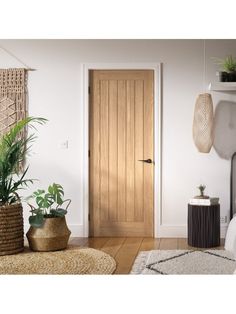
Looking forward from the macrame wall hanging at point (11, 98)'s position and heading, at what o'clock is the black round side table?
The black round side table is roughly at 10 o'clock from the macrame wall hanging.

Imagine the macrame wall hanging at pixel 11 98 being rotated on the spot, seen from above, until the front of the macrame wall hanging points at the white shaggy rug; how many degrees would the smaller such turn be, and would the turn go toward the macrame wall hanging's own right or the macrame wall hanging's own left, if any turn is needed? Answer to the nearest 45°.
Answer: approximately 45° to the macrame wall hanging's own left

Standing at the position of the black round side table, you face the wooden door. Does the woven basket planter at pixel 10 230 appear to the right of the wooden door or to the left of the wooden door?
left

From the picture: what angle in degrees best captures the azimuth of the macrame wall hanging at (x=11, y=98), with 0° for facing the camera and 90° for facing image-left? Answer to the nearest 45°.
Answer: approximately 0°

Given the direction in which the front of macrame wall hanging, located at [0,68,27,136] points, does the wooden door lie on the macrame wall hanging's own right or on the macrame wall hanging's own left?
on the macrame wall hanging's own left

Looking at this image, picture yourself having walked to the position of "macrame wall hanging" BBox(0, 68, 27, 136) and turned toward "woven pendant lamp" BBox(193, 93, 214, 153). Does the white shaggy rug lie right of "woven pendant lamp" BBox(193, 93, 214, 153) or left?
right

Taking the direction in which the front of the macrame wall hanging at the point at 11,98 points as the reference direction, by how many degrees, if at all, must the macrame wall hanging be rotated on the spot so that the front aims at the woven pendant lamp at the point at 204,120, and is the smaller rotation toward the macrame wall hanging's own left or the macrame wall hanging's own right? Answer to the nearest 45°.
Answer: approximately 90° to the macrame wall hanging's own left

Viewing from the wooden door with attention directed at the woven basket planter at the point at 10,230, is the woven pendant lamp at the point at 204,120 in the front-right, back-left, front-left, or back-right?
back-left

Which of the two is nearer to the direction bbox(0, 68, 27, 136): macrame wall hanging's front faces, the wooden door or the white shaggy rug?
the white shaggy rug
